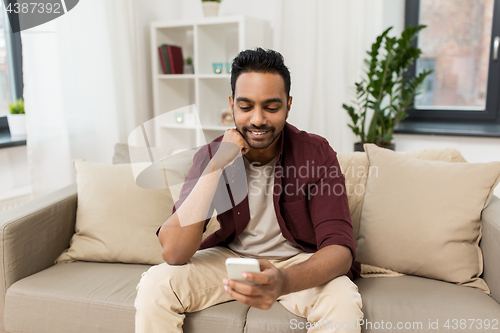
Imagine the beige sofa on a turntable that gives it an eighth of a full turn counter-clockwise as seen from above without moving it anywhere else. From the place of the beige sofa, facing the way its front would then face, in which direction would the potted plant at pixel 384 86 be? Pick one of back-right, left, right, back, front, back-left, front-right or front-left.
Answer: left

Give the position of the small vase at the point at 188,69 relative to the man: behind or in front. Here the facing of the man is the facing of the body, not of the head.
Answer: behind

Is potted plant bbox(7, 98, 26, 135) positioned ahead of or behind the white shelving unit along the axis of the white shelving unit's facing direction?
ahead

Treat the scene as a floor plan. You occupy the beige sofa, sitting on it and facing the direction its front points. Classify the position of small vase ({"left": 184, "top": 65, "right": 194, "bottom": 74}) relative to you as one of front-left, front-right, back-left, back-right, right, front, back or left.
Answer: back

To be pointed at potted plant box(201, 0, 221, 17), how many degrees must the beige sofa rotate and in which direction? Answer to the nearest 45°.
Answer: approximately 180°

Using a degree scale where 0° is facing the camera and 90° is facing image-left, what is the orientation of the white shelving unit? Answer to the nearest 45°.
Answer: approximately 45°

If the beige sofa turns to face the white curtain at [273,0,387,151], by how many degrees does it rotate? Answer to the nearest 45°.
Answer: approximately 135° to its left

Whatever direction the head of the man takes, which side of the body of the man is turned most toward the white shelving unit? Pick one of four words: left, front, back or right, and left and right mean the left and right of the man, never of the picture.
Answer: back

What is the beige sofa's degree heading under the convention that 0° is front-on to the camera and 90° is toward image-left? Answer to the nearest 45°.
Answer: approximately 0°

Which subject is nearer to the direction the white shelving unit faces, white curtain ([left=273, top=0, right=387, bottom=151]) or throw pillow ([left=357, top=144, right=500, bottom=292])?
the throw pillow

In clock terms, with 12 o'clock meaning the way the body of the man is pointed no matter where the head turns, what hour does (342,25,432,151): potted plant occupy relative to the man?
The potted plant is roughly at 7 o'clock from the man.

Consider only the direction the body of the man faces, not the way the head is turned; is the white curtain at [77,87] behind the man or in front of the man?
behind
